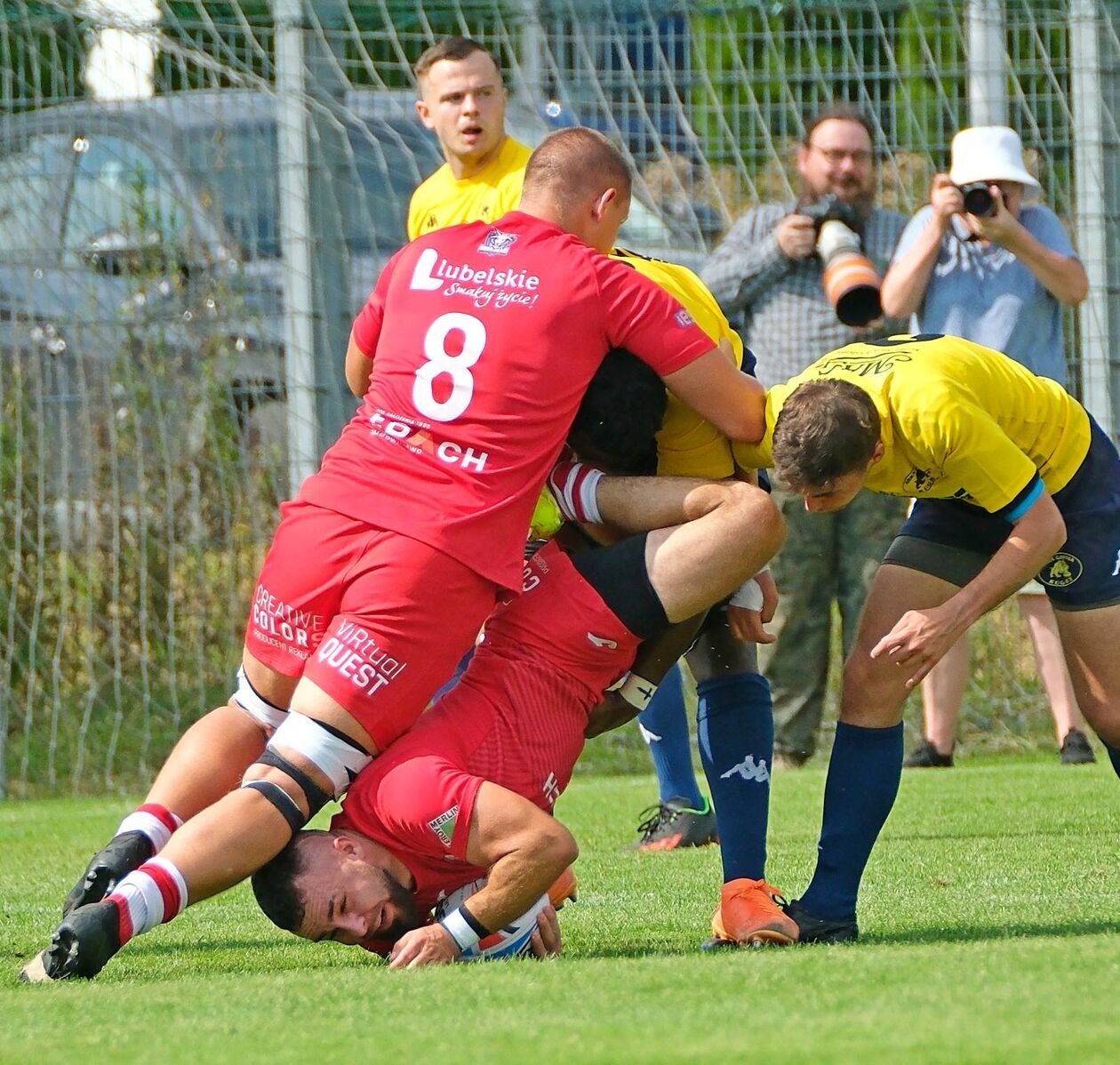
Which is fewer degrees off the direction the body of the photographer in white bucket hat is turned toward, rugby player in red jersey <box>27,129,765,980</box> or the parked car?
the rugby player in red jersey

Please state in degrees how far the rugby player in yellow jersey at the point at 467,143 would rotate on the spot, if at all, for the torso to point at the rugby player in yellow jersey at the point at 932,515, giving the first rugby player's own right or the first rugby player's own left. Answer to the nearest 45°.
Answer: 0° — they already face them

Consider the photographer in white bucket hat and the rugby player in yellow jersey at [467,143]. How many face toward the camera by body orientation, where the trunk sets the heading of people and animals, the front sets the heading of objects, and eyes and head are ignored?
2

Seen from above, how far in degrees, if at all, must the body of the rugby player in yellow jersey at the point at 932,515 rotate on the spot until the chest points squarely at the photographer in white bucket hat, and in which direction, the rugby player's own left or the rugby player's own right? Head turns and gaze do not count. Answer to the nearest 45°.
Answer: approximately 135° to the rugby player's own right

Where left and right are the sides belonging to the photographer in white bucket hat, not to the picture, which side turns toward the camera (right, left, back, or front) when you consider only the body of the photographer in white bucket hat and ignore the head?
front

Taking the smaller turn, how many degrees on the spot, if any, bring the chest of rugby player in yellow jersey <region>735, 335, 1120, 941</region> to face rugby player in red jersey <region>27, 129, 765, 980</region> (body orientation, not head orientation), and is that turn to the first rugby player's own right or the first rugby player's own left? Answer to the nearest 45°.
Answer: approximately 45° to the first rugby player's own right

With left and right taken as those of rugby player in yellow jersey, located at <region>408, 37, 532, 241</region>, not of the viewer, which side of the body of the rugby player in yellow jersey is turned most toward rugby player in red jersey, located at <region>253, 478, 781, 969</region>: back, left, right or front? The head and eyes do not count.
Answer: front

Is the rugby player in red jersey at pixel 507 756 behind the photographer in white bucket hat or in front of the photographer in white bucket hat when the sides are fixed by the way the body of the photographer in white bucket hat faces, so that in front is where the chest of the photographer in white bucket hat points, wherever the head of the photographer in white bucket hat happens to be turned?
in front

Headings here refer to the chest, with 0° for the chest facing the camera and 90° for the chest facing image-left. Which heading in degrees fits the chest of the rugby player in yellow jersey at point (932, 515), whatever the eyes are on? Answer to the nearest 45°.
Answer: approximately 45°

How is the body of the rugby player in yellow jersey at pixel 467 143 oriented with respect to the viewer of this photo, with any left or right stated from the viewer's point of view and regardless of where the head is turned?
facing the viewer

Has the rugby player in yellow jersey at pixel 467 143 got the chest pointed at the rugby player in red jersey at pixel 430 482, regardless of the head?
yes

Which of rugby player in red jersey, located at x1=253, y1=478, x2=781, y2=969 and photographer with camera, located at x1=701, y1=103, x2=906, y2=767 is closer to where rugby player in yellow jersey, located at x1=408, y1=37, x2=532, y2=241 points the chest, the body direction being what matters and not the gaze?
the rugby player in red jersey

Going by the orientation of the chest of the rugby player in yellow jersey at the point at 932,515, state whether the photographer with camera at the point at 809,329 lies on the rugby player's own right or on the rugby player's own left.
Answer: on the rugby player's own right
